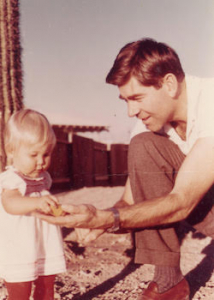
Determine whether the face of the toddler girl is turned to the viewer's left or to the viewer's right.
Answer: to the viewer's right

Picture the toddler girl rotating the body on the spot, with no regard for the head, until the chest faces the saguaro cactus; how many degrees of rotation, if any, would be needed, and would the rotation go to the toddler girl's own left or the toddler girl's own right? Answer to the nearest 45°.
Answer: approximately 135° to the toddler girl's own left

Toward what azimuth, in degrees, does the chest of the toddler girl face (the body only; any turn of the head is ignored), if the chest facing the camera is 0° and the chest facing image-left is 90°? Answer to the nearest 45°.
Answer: approximately 315°
